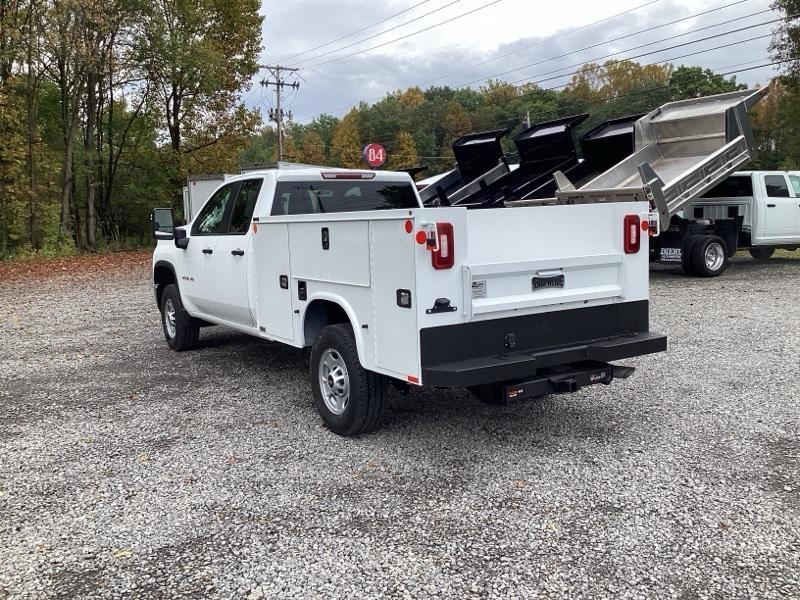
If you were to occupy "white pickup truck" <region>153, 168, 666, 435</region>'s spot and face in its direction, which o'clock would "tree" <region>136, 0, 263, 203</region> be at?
The tree is roughly at 1 o'clock from the white pickup truck.

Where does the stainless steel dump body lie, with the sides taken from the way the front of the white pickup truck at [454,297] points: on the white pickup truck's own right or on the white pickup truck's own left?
on the white pickup truck's own right

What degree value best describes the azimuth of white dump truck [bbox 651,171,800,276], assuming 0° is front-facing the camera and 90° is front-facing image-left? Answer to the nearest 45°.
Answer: approximately 225°

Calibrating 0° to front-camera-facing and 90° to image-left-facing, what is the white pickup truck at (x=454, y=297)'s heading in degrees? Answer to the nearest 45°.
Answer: approximately 135°

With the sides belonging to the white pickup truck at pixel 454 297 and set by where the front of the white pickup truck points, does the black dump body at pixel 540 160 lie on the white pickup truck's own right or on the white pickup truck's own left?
on the white pickup truck's own right

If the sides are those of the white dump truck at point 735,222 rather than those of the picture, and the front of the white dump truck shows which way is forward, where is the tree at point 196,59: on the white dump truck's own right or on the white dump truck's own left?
on the white dump truck's own left

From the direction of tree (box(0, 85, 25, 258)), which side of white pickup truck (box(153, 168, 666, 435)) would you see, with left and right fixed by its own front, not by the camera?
front

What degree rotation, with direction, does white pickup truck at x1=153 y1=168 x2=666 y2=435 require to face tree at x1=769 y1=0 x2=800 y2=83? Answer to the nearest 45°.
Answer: approximately 90° to its right

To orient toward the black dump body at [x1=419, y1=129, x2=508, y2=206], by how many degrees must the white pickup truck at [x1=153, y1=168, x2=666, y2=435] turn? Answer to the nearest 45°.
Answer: approximately 45° to its right

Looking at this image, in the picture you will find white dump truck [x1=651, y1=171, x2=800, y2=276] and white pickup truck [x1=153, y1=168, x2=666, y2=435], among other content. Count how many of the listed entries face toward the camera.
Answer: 0

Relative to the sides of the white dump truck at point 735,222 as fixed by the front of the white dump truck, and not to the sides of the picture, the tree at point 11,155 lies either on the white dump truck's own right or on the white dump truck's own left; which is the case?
on the white dump truck's own left

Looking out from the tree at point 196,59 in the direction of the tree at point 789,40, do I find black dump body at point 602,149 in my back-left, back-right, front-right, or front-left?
front-right

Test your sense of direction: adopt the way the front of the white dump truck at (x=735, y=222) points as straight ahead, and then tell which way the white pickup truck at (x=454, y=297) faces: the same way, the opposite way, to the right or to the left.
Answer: to the left

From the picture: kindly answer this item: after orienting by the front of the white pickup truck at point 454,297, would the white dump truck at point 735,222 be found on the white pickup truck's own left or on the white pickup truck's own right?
on the white pickup truck's own right
